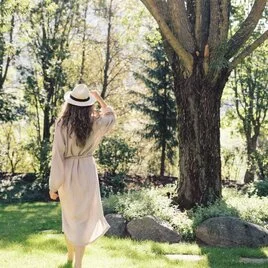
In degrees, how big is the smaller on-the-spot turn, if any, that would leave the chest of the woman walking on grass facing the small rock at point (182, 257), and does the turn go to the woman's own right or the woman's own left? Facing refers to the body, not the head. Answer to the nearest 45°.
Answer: approximately 45° to the woman's own right

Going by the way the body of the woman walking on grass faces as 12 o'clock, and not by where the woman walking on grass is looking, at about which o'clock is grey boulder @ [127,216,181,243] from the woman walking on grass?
The grey boulder is roughly at 1 o'clock from the woman walking on grass.

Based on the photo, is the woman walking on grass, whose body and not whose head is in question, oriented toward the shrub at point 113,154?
yes

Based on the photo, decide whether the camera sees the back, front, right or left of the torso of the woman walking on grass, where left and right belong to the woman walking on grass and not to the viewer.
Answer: back

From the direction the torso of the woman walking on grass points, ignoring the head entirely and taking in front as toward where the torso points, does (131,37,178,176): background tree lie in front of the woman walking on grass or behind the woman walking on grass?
in front

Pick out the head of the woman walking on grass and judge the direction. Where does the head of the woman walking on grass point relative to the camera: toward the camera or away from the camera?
away from the camera

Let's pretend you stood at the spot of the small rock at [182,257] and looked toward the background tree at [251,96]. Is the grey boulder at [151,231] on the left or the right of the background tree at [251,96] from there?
left

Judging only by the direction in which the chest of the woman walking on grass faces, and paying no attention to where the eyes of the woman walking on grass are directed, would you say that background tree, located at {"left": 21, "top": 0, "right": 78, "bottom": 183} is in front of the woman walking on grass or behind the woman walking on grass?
in front

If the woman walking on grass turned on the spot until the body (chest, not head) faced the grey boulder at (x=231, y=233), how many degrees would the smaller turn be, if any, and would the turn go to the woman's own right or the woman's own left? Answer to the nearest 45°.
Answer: approximately 45° to the woman's own right

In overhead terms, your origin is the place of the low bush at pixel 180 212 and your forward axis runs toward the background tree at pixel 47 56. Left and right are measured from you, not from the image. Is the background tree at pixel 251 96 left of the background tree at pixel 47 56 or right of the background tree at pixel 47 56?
right

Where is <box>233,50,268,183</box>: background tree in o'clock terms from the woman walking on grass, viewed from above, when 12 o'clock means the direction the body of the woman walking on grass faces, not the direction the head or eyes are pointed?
The background tree is roughly at 1 o'clock from the woman walking on grass.
